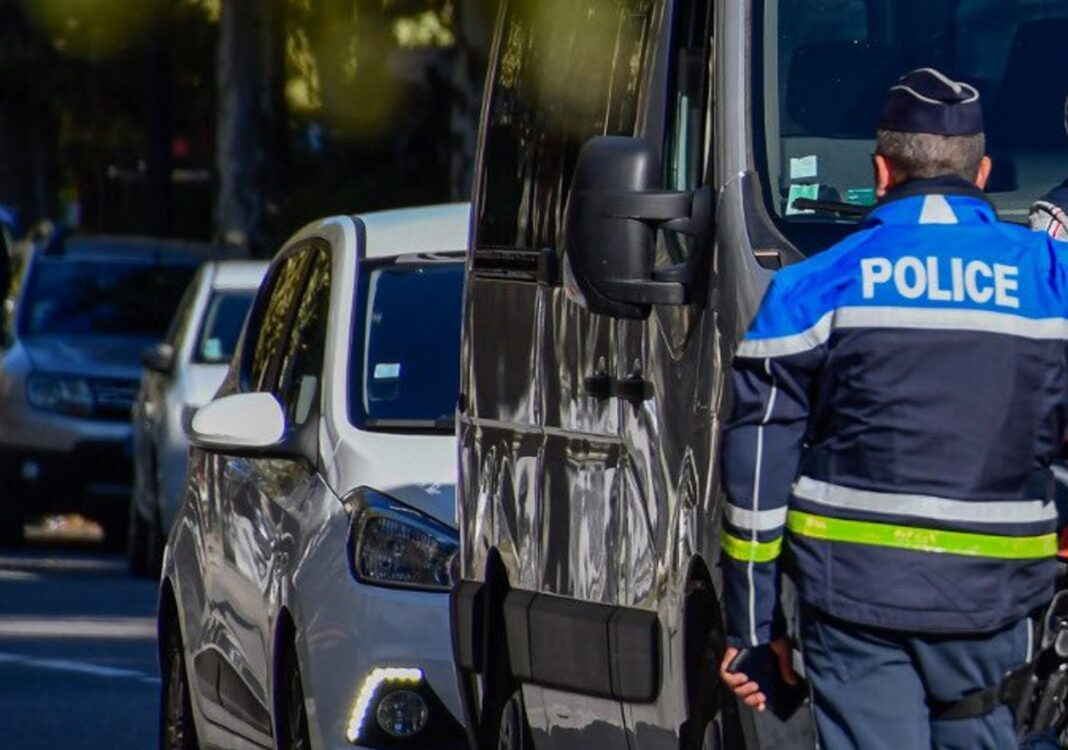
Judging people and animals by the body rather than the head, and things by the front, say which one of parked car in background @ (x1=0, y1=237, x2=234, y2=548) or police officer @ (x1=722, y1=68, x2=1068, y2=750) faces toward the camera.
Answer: the parked car in background

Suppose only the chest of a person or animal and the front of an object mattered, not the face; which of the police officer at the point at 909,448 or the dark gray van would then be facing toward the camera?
the dark gray van

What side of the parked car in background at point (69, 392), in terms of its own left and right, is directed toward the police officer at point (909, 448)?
front

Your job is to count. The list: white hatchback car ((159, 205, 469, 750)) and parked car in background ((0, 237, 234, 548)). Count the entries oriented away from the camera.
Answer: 0

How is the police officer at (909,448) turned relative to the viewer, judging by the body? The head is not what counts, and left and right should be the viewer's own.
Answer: facing away from the viewer

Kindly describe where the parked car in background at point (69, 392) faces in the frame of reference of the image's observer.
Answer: facing the viewer

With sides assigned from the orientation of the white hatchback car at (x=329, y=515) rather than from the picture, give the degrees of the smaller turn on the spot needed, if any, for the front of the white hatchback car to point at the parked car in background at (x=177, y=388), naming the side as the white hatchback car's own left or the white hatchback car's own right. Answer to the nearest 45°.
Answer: approximately 180°

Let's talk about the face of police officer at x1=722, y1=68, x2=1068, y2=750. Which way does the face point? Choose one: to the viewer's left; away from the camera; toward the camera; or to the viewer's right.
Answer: away from the camera

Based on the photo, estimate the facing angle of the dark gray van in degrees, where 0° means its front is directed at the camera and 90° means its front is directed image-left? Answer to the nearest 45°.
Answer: approximately 0°

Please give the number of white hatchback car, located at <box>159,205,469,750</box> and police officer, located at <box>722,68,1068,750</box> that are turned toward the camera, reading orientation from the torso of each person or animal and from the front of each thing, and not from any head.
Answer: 1

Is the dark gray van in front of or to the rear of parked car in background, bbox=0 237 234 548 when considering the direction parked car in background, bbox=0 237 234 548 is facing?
in front
